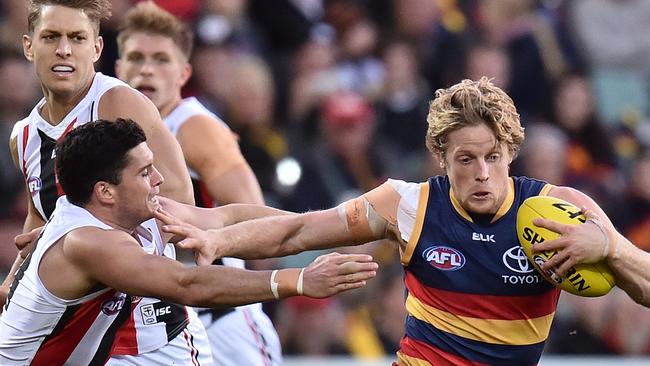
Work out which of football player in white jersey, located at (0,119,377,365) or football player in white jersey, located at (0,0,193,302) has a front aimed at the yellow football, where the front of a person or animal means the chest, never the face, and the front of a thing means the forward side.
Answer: football player in white jersey, located at (0,119,377,365)

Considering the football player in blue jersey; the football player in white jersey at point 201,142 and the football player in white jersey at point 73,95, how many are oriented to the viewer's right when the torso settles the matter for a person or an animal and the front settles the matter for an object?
0

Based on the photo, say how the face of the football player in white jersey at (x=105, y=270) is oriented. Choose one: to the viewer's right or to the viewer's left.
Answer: to the viewer's right

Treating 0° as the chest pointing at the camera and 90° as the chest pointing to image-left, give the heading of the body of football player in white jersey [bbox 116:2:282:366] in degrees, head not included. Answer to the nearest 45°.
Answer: approximately 45°

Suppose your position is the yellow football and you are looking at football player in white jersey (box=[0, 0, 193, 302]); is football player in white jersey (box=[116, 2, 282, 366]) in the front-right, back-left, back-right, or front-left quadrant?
front-right

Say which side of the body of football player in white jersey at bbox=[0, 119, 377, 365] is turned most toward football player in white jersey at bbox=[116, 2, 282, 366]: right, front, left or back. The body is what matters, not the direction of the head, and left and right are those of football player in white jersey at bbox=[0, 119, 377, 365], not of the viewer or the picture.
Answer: left

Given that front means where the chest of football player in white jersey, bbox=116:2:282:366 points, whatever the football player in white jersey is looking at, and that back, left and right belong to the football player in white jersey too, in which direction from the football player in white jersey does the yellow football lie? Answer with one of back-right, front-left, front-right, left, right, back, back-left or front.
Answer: left

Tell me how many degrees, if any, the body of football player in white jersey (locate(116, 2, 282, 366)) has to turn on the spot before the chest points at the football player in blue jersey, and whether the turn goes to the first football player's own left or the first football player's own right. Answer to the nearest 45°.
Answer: approximately 90° to the first football player's own left

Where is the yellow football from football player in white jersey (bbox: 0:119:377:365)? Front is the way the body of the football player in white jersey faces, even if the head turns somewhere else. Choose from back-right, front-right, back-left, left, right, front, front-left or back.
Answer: front

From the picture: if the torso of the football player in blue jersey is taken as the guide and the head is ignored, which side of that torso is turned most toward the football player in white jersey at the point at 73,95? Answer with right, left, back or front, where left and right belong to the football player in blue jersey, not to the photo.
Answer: right

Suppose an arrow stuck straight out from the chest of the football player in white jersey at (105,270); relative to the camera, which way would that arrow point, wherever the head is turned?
to the viewer's right

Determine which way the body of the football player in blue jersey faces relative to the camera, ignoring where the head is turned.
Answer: toward the camera

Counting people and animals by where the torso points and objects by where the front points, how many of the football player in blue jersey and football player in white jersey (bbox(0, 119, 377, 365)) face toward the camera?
1
